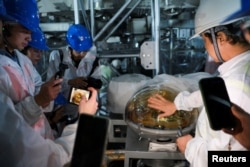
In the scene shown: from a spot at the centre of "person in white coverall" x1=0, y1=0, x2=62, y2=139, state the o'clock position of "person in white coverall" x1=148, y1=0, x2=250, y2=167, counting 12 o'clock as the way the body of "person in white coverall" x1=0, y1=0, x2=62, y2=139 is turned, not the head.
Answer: "person in white coverall" x1=148, y1=0, x2=250, y2=167 is roughly at 12 o'clock from "person in white coverall" x1=0, y1=0, x2=62, y2=139.

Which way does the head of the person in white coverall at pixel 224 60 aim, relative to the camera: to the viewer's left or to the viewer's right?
to the viewer's left

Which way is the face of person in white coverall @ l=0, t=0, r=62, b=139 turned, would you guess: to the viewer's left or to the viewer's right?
to the viewer's right

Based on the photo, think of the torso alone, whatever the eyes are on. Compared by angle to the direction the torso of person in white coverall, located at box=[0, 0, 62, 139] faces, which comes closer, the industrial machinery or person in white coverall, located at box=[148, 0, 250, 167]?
the person in white coverall

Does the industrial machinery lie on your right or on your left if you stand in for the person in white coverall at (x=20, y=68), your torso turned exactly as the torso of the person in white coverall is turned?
on your left

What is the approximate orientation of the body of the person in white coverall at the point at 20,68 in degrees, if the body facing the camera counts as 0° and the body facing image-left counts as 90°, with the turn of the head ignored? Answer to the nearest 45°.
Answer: approximately 315°
